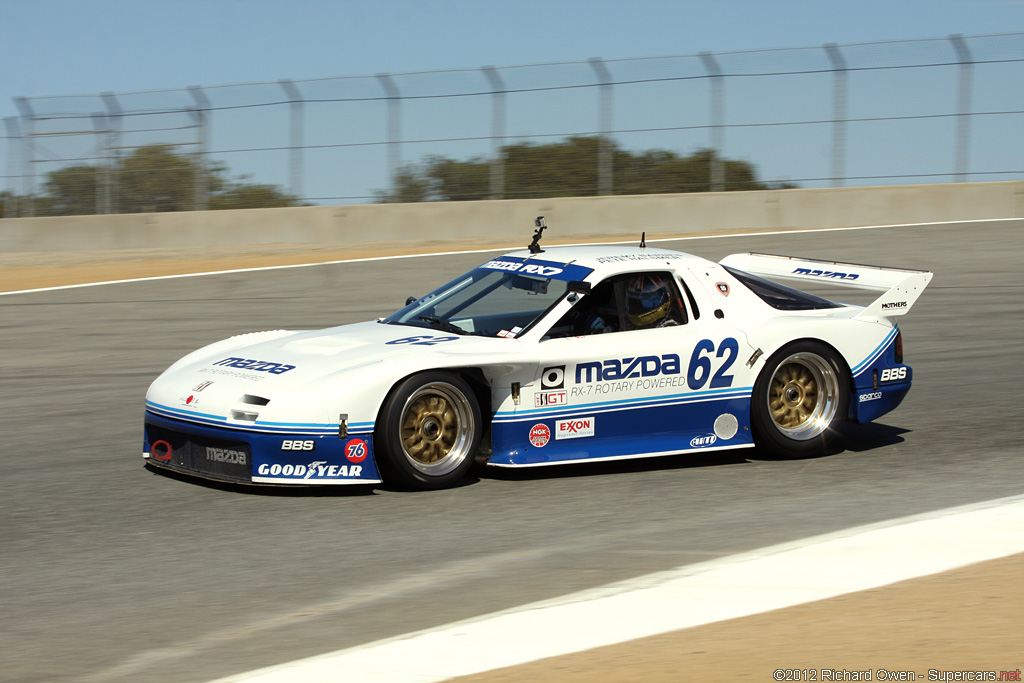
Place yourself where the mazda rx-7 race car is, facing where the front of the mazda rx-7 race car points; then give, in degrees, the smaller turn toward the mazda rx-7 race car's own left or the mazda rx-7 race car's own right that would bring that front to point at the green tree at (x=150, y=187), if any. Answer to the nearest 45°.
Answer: approximately 90° to the mazda rx-7 race car's own right

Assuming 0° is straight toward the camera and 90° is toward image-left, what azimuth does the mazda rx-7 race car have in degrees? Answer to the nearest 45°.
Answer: approximately 45°

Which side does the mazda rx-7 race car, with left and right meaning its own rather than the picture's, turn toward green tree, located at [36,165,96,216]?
right
